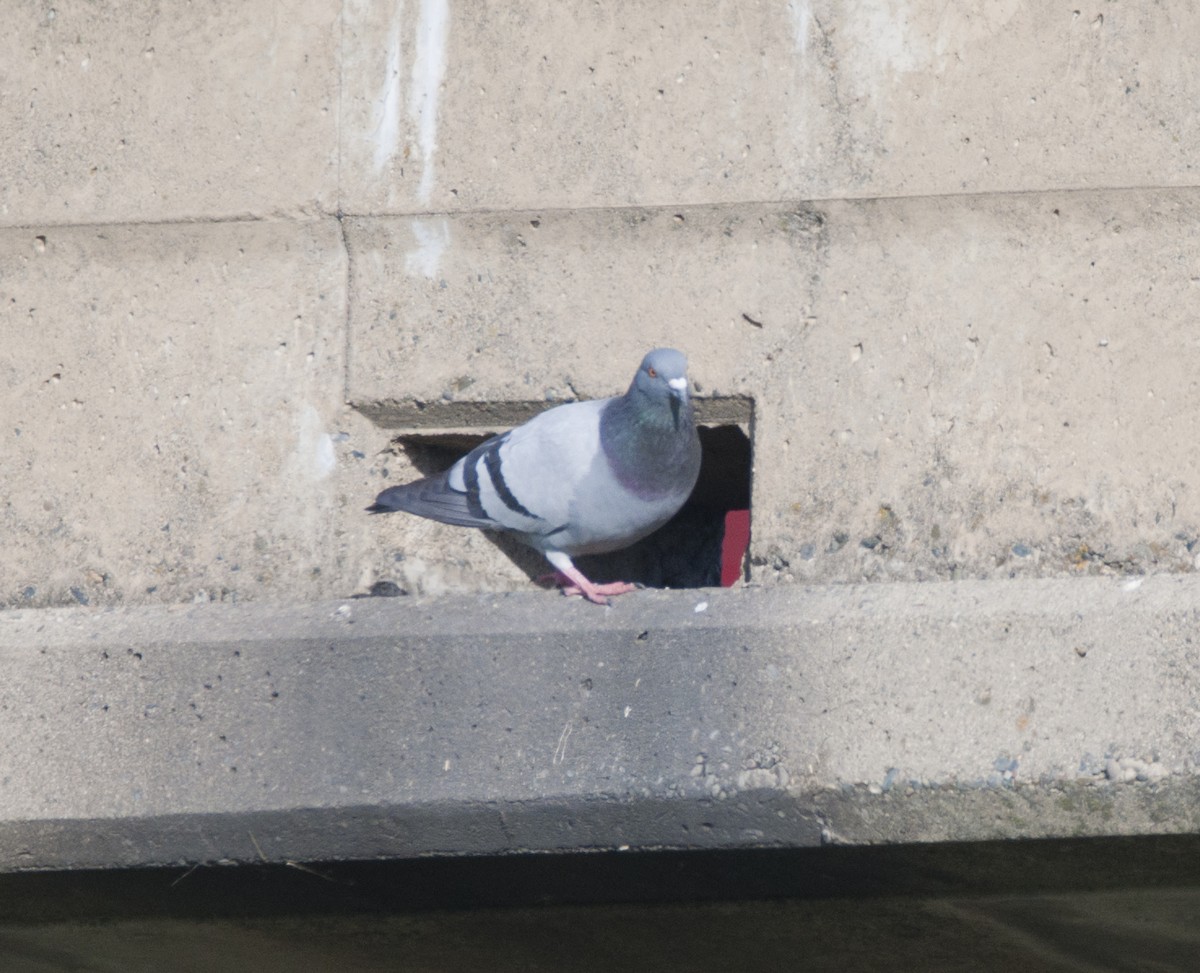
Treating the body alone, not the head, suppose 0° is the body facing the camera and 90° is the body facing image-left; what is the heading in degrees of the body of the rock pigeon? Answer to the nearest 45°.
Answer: approximately 270°

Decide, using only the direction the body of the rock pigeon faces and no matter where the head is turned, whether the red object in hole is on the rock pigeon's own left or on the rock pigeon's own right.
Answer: on the rock pigeon's own left
